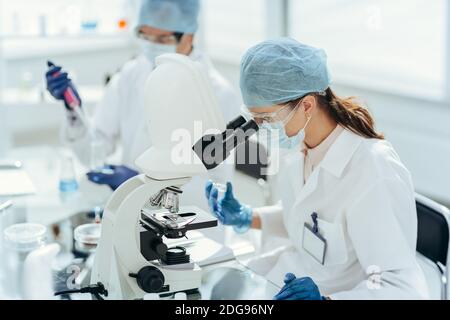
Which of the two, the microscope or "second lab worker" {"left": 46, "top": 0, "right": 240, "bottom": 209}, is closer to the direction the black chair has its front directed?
the microscope

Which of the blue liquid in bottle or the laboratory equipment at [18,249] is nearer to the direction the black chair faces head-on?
the laboratory equipment

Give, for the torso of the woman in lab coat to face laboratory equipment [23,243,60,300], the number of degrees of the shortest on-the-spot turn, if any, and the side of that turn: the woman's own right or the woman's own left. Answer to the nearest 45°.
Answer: approximately 45° to the woman's own right

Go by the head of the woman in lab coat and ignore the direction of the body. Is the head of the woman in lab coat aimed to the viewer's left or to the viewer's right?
to the viewer's left

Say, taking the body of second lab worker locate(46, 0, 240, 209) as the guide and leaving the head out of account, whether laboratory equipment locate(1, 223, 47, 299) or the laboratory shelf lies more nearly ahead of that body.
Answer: the laboratory equipment

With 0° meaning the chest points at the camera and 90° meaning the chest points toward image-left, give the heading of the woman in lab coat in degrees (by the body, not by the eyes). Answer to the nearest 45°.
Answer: approximately 45°

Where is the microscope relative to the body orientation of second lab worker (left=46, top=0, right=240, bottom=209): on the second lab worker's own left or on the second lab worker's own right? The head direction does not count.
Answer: on the second lab worker's own left

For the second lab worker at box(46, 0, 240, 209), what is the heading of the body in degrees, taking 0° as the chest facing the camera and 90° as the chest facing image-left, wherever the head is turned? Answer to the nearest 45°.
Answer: approximately 45°
